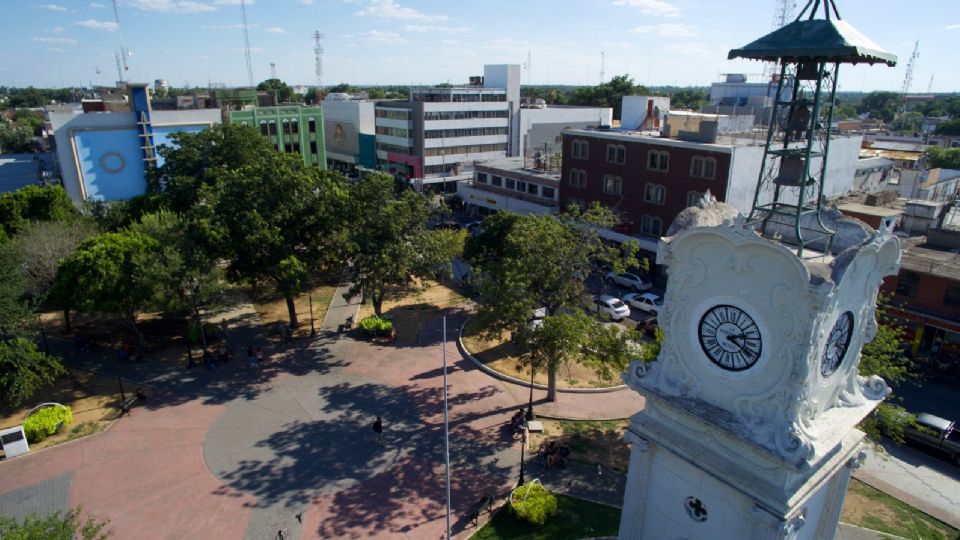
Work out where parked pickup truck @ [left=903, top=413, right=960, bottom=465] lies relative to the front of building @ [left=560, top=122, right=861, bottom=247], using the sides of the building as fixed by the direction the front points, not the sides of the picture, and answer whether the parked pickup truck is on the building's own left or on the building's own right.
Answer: on the building's own left

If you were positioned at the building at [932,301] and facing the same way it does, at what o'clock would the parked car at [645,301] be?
The parked car is roughly at 1 o'clock from the building.

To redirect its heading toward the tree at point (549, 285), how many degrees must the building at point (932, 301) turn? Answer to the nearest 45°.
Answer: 0° — it already faces it

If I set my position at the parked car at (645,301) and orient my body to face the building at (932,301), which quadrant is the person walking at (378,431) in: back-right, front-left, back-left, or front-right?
back-right

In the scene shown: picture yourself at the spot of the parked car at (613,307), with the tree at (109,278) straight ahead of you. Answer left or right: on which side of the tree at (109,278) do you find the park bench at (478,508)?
left

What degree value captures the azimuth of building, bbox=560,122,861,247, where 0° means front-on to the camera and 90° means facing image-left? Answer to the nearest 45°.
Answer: approximately 45°

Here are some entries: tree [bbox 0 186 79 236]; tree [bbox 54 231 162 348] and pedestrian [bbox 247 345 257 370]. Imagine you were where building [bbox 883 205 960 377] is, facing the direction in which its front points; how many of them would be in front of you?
3

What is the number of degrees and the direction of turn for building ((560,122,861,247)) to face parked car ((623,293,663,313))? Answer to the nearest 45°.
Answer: approximately 45° to its left
